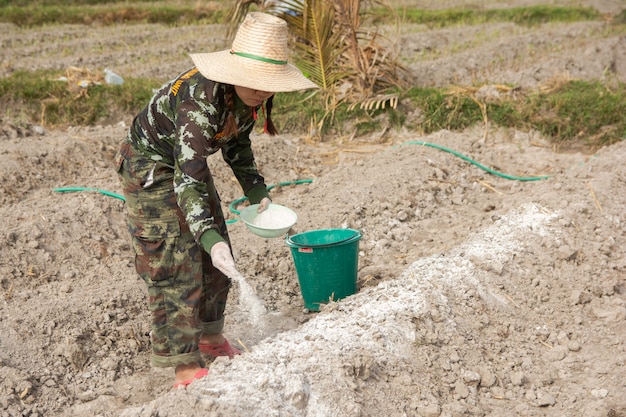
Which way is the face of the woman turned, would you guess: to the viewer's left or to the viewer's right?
to the viewer's right

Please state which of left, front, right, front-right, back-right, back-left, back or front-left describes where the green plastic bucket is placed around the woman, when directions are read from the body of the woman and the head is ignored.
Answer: left
